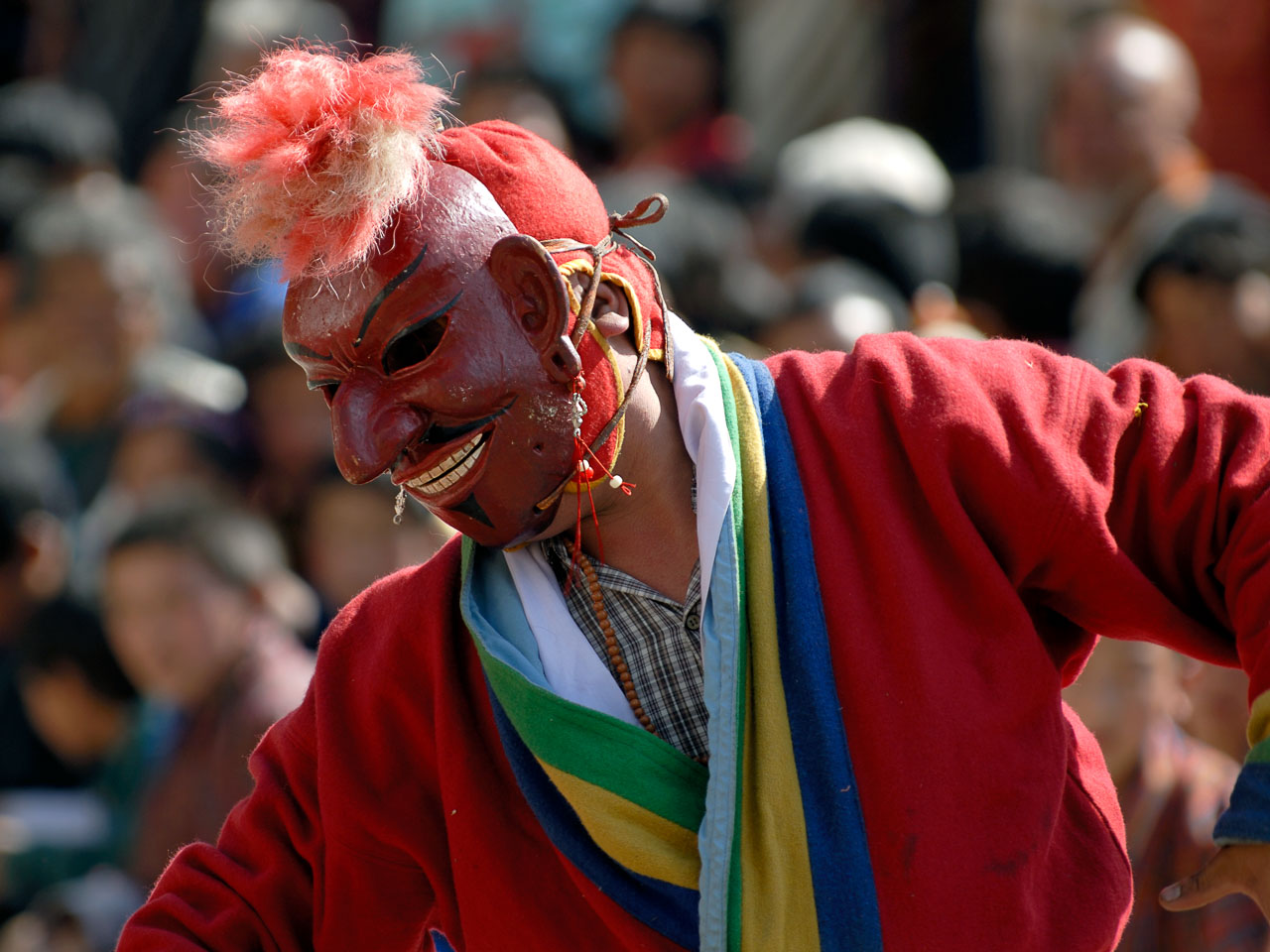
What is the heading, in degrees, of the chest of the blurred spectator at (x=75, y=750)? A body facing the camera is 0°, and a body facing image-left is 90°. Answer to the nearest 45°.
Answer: approximately 45°

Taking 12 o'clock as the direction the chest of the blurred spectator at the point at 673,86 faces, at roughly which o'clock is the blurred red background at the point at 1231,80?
the blurred red background at the point at 1231,80 is roughly at 8 o'clock from the blurred spectator at the point at 673,86.

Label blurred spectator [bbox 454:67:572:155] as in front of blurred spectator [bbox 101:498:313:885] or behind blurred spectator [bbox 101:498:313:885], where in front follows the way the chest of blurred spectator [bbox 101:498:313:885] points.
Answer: behind

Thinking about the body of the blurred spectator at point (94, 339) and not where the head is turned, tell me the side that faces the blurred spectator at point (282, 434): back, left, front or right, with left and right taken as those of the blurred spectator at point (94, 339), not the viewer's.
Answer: left

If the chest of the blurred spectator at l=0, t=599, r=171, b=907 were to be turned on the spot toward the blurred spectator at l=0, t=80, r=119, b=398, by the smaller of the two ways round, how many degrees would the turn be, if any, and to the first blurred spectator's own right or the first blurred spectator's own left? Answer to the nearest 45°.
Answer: approximately 135° to the first blurred spectator's own right
